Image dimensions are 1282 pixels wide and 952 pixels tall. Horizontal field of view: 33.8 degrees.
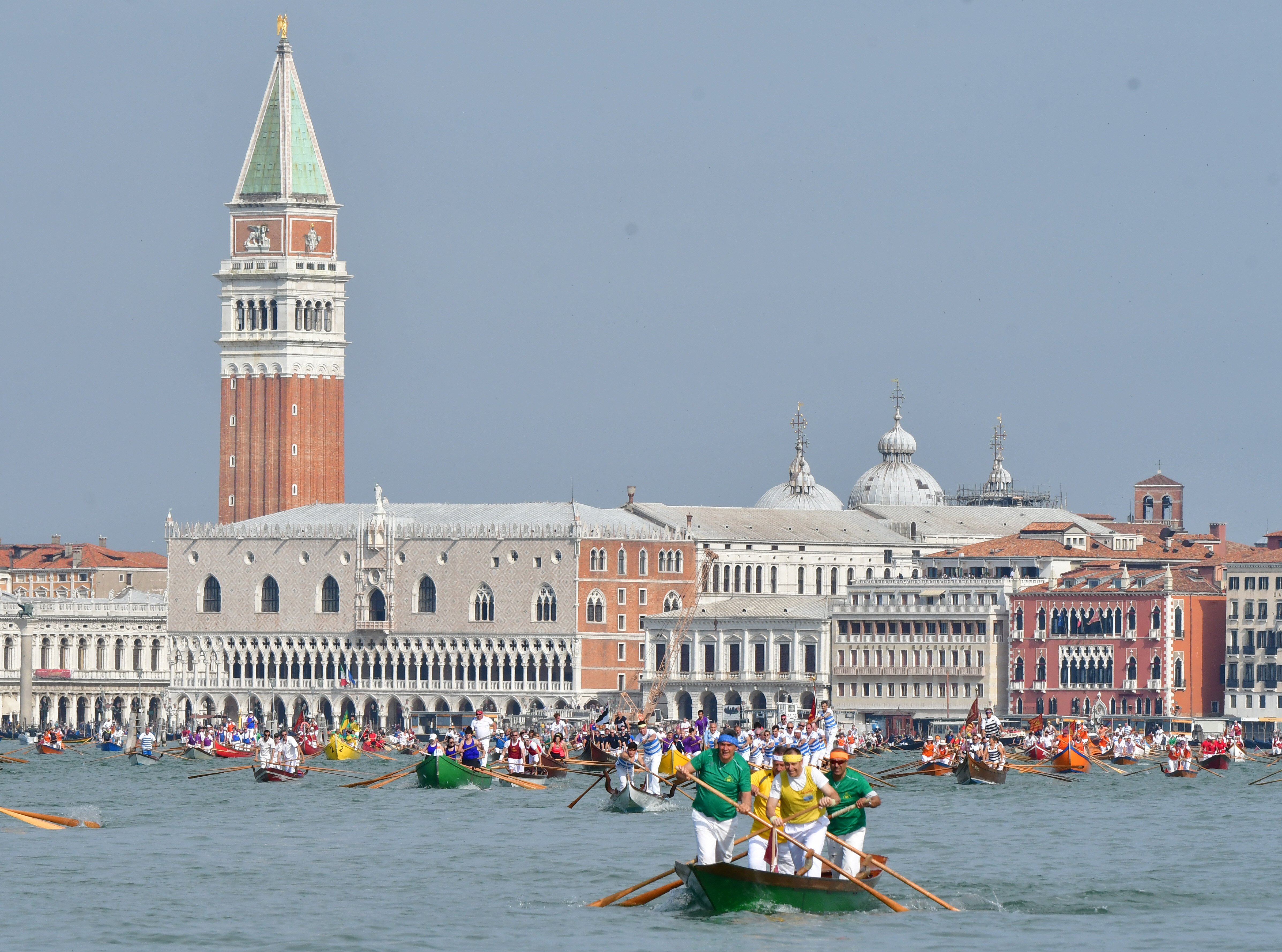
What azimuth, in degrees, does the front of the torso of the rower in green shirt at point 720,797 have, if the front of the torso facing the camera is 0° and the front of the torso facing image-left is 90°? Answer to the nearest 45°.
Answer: approximately 0°

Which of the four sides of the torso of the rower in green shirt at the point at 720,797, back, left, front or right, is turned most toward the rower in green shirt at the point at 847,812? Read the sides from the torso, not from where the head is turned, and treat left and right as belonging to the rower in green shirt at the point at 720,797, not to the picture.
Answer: back

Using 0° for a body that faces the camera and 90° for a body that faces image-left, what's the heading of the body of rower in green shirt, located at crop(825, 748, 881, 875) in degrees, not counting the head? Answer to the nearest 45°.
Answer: approximately 45°
